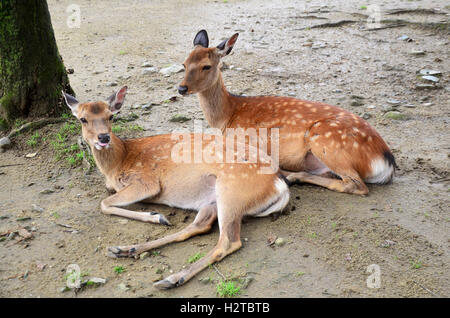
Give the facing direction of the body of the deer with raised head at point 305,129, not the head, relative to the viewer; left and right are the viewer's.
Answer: facing to the left of the viewer

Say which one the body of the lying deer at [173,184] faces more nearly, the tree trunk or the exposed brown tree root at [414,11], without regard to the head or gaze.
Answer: the tree trunk

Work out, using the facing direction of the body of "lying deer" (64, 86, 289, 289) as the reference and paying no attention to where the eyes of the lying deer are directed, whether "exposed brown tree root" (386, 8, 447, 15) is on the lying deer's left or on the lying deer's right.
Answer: on the lying deer's right

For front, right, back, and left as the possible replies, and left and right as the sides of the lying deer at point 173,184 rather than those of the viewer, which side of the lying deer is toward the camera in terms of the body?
left

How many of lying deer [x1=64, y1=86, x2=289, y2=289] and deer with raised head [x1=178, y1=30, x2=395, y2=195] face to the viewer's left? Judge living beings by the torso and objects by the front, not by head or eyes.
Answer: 2

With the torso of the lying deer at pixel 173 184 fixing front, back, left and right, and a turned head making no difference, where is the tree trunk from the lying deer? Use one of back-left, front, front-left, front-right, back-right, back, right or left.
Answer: front-right

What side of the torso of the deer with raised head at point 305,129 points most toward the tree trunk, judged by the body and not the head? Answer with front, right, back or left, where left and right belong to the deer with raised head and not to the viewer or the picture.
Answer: front
